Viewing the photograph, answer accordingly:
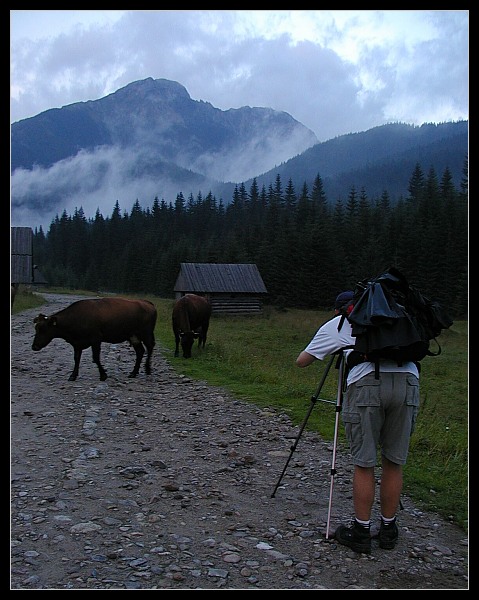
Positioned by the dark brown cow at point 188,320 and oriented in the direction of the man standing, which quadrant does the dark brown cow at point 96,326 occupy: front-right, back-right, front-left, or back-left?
front-right

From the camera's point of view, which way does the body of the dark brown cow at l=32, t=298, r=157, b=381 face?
to the viewer's left

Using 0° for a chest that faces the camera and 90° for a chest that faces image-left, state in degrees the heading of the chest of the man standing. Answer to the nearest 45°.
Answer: approximately 135°

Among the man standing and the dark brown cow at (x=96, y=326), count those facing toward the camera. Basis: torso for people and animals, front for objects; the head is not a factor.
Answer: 0

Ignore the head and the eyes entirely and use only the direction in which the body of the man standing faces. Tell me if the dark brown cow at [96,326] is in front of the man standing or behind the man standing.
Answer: in front

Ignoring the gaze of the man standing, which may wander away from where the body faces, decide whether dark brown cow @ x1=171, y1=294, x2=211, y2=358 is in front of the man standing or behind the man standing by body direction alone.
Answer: in front
